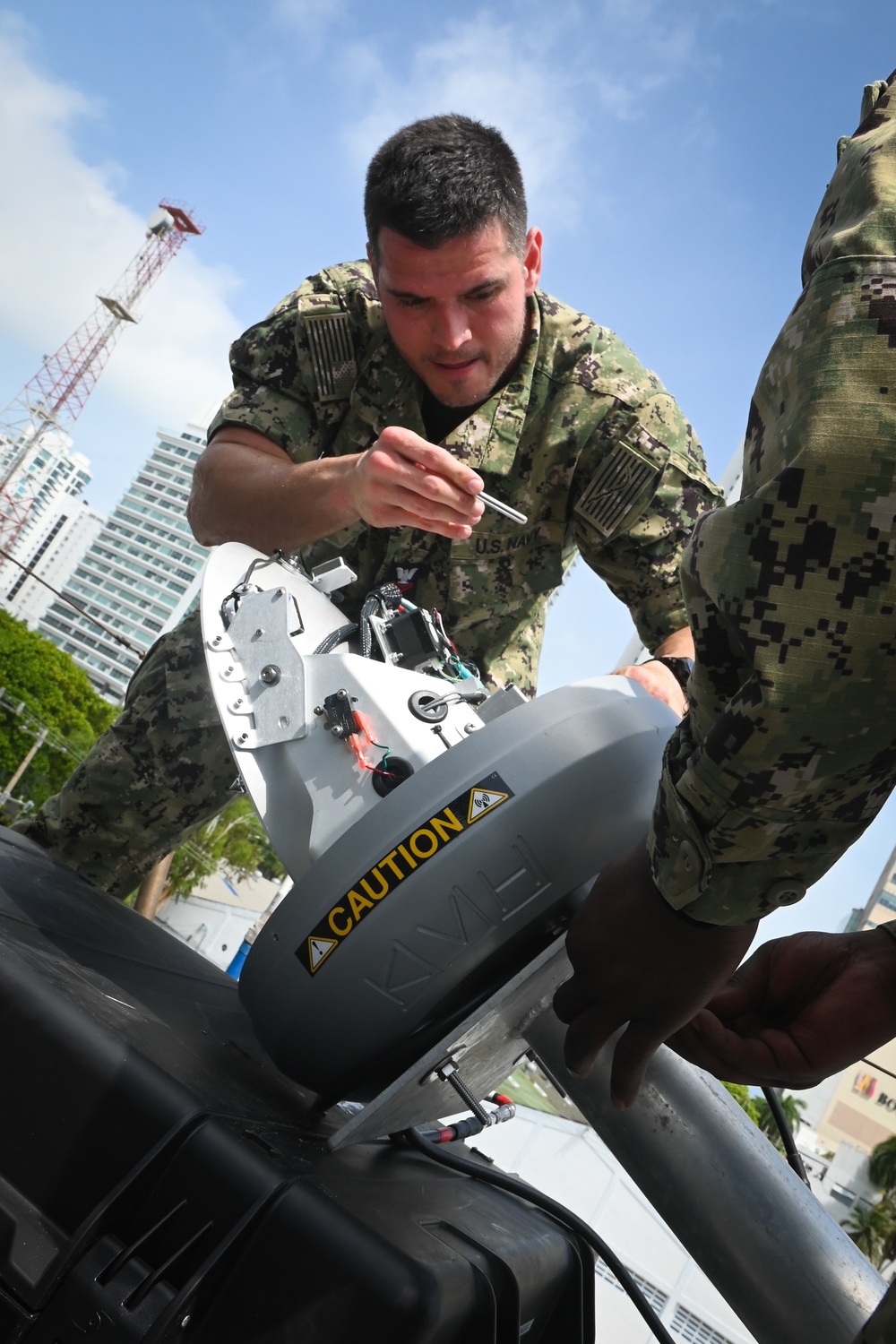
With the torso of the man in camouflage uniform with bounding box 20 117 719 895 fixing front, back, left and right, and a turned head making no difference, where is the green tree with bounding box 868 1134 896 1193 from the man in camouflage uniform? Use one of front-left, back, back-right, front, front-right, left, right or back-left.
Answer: back-left

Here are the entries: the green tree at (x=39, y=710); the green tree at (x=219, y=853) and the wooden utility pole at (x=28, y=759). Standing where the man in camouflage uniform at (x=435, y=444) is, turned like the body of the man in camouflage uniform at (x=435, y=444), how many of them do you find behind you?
3

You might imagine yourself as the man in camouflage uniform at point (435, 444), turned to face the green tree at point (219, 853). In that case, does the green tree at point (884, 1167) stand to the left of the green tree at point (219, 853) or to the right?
right

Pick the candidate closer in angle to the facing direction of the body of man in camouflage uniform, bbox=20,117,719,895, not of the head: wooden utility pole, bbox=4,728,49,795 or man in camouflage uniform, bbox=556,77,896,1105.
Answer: the man in camouflage uniform

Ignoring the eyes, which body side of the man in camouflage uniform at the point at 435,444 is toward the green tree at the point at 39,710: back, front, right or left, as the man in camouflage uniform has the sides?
back

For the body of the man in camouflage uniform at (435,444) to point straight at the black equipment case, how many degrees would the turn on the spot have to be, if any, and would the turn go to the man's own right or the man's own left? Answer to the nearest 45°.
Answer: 0° — they already face it

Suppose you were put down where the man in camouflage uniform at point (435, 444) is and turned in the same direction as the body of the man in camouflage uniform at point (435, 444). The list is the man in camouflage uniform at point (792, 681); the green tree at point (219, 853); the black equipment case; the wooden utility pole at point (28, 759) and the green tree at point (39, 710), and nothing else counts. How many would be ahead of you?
2

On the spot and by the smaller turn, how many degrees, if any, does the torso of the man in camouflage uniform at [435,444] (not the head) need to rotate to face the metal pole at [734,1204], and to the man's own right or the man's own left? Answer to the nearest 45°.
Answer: approximately 45° to the man's own left

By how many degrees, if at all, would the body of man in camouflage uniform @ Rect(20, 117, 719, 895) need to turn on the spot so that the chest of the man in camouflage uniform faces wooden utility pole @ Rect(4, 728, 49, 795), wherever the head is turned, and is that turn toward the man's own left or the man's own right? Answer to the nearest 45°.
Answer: approximately 180°

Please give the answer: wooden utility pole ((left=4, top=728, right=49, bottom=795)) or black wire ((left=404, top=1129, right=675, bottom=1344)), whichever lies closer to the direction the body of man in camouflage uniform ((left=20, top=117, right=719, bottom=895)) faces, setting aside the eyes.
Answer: the black wire

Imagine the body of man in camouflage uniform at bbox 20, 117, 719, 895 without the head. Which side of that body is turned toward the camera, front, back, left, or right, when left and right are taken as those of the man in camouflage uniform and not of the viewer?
front

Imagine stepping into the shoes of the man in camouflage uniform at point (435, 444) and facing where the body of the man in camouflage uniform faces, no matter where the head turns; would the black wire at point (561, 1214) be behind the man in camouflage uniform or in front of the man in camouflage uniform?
in front

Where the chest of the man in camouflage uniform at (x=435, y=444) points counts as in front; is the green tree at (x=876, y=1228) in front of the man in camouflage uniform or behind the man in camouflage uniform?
behind

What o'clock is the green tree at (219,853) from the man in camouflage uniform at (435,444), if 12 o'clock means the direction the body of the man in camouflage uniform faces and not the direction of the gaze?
The green tree is roughly at 6 o'clock from the man in camouflage uniform.

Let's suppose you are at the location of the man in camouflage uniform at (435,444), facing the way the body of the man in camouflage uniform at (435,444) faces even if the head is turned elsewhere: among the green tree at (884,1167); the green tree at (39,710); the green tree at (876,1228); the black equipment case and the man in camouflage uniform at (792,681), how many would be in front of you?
2
